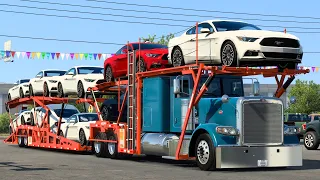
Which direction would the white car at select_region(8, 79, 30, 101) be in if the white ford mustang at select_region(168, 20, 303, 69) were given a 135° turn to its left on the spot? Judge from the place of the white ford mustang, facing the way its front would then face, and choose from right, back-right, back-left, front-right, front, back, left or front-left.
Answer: front-left

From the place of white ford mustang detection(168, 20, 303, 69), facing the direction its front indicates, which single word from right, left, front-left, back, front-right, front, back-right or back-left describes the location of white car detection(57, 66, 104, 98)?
back

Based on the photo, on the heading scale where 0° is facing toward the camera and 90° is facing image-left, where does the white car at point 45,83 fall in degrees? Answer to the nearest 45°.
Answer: approximately 315°

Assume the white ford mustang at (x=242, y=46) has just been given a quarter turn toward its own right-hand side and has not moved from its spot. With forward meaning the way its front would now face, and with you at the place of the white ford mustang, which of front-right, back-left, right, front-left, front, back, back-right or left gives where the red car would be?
right

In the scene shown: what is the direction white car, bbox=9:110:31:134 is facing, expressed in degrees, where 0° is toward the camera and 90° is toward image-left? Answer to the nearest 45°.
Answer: approximately 315°

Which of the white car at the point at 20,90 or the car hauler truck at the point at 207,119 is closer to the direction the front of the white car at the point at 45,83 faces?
the car hauler truck
